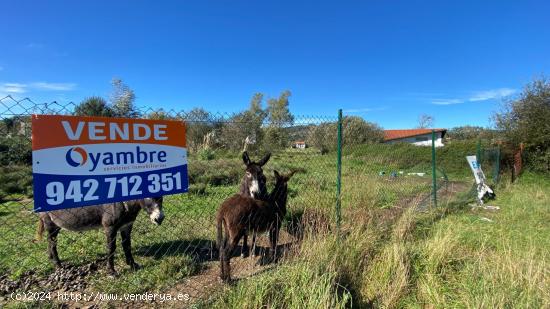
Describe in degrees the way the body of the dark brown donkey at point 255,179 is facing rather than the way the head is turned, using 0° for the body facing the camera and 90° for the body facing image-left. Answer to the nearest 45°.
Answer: approximately 0°

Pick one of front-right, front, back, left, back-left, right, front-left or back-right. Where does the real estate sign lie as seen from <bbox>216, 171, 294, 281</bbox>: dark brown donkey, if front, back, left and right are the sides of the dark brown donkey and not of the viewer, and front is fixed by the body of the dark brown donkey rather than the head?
back

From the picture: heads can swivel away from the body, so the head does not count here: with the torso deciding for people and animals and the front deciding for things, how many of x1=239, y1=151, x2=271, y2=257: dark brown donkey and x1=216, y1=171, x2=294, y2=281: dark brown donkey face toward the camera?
1

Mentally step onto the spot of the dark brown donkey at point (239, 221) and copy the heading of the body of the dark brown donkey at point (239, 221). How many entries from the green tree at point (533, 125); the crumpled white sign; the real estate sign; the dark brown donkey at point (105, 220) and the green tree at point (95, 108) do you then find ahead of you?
2

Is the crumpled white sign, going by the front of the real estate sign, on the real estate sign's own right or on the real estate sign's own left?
on the real estate sign's own left

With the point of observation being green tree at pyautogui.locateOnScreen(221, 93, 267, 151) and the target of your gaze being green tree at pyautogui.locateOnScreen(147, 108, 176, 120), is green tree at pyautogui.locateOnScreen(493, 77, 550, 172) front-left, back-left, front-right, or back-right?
back-left

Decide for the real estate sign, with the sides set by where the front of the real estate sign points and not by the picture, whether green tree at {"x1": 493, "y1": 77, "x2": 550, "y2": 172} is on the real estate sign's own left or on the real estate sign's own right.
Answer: on the real estate sign's own left

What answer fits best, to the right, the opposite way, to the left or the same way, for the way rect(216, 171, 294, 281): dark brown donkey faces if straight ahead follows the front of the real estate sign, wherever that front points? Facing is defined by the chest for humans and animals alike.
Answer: to the left

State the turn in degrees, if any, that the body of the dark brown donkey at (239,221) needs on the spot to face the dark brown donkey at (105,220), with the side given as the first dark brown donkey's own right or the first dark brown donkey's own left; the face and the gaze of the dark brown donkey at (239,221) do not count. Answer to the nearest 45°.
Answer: approximately 135° to the first dark brown donkey's own left

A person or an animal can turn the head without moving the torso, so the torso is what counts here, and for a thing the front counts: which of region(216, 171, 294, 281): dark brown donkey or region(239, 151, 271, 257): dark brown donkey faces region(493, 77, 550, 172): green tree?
region(216, 171, 294, 281): dark brown donkey
